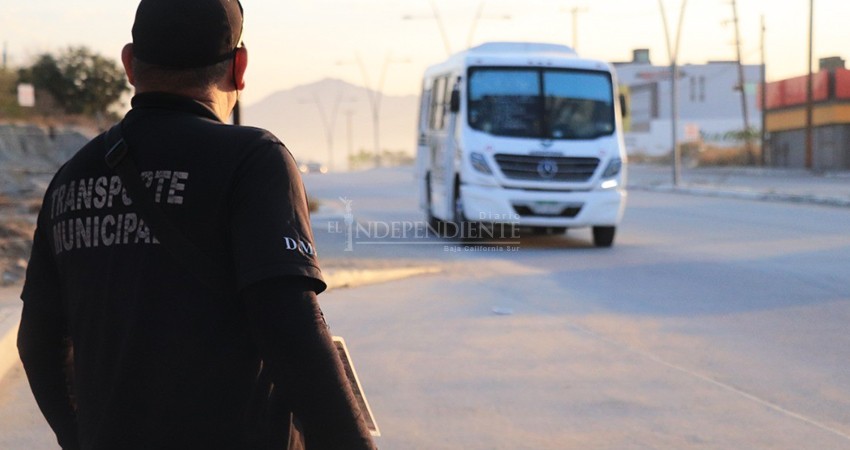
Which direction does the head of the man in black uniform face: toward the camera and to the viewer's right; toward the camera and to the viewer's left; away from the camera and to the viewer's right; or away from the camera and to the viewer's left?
away from the camera and to the viewer's right

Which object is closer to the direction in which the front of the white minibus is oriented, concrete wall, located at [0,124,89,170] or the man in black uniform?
the man in black uniform

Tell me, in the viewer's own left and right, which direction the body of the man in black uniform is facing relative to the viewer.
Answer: facing away from the viewer and to the right of the viewer

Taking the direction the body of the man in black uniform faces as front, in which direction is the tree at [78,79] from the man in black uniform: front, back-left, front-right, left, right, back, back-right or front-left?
front-left

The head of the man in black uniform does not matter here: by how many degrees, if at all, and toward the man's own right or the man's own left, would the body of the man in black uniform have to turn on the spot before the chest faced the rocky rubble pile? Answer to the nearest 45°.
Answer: approximately 45° to the man's own left

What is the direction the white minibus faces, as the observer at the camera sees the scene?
facing the viewer

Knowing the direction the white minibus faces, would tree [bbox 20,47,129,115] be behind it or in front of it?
behind

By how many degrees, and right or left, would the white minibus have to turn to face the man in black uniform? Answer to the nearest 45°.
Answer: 0° — it already faces them

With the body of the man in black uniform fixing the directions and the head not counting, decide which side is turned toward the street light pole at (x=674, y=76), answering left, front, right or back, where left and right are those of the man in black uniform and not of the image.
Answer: front
